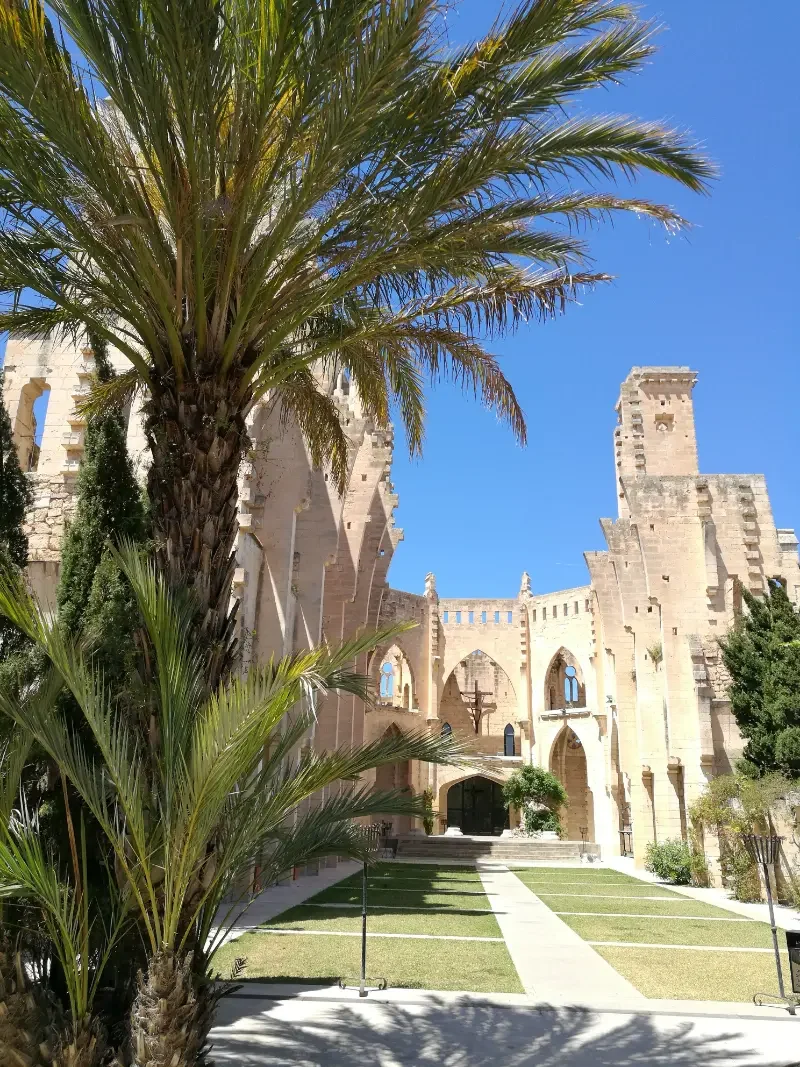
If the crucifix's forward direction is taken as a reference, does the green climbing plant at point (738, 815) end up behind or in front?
in front

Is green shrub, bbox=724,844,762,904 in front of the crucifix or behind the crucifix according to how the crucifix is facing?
in front

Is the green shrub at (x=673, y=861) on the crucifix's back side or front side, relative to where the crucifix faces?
on the front side

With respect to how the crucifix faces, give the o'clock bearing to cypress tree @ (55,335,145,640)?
The cypress tree is roughly at 12 o'clock from the crucifix.

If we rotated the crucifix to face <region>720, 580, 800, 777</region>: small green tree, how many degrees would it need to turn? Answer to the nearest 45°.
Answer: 0° — it already faces it

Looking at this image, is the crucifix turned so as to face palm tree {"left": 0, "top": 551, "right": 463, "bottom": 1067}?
yes

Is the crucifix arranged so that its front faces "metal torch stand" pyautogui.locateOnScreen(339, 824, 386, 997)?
yes

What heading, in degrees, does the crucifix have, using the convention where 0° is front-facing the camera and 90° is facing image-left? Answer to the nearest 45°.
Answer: approximately 0°

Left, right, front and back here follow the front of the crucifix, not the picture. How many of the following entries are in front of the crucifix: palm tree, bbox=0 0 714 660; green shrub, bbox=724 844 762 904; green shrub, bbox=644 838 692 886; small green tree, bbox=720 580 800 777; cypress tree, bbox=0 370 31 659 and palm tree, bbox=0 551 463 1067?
6
